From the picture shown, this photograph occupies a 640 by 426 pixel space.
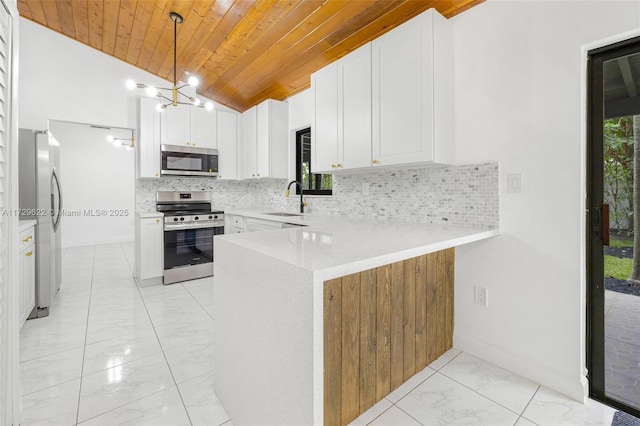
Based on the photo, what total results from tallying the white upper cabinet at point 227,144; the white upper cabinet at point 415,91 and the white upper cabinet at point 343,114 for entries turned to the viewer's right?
0

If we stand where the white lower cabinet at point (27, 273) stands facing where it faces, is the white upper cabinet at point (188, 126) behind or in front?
in front

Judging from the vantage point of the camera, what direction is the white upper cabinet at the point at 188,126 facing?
facing the viewer

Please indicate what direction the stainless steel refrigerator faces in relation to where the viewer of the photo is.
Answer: facing to the right of the viewer

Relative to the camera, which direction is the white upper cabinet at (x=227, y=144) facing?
toward the camera

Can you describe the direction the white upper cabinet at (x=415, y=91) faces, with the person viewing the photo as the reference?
facing the viewer and to the left of the viewer

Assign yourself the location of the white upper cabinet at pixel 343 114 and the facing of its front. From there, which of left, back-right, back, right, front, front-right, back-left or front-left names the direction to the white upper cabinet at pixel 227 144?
right

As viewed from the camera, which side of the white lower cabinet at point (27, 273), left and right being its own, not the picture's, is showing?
right

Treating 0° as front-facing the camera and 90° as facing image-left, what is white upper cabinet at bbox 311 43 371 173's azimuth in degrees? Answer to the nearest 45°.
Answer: approximately 45°

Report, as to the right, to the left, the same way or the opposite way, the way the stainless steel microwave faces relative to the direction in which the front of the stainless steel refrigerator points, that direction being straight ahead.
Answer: to the right

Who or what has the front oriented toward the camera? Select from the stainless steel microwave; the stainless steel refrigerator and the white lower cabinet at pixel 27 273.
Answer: the stainless steel microwave
